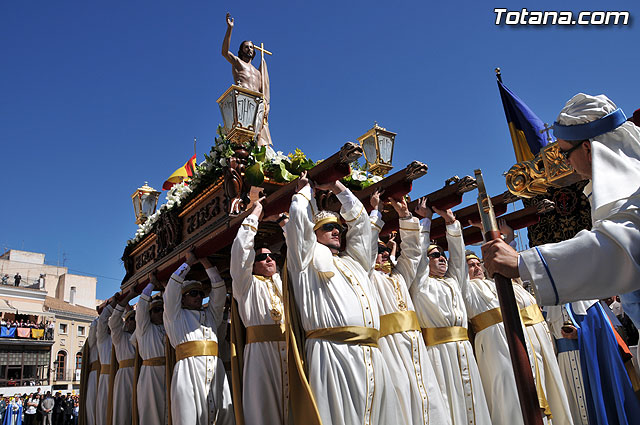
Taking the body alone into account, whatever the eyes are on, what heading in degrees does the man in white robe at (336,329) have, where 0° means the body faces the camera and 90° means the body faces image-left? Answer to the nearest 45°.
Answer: approximately 315°

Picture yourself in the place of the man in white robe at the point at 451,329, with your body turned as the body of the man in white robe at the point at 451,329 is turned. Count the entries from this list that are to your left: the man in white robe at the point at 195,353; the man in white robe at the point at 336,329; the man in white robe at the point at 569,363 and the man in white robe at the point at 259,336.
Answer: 1

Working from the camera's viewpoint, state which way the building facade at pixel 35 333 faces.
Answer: facing the viewer and to the right of the viewer

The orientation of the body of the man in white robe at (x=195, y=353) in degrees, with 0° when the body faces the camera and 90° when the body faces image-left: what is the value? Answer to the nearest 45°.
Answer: approximately 315°

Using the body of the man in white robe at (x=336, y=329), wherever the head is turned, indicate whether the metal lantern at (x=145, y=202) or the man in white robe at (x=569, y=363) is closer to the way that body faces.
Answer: the man in white robe

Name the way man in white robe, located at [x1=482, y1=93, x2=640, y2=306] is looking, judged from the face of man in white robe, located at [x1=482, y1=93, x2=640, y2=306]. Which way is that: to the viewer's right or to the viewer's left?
to the viewer's left

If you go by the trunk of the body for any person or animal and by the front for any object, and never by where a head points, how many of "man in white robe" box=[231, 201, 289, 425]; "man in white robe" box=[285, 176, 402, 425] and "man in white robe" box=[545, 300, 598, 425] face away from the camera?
0
